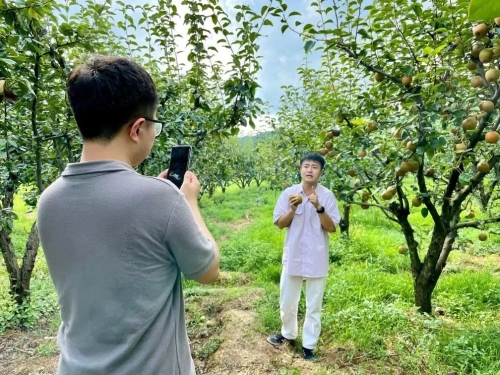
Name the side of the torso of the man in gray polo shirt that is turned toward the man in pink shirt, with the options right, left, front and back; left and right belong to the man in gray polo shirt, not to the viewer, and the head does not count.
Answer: front

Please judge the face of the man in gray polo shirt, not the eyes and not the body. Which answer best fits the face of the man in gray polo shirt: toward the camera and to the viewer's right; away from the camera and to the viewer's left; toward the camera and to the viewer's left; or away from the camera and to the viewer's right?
away from the camera and to the viewer's right

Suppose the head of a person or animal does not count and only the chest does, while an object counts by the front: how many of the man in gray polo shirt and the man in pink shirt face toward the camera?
1

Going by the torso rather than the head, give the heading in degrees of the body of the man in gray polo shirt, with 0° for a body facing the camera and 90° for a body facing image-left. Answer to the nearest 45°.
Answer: approximately 225°

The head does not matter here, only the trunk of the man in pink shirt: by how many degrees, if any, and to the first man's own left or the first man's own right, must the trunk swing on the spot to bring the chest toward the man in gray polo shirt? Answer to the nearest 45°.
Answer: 0° — they already face them

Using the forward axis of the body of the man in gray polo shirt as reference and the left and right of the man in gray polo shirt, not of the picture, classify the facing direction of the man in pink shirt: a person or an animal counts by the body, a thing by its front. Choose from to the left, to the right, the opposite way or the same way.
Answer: the opposite way

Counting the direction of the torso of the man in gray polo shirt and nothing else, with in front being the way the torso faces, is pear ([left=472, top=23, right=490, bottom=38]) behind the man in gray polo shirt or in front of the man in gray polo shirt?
in front

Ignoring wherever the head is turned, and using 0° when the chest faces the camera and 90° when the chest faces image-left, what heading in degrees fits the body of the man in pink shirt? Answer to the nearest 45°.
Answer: approximately 0°
